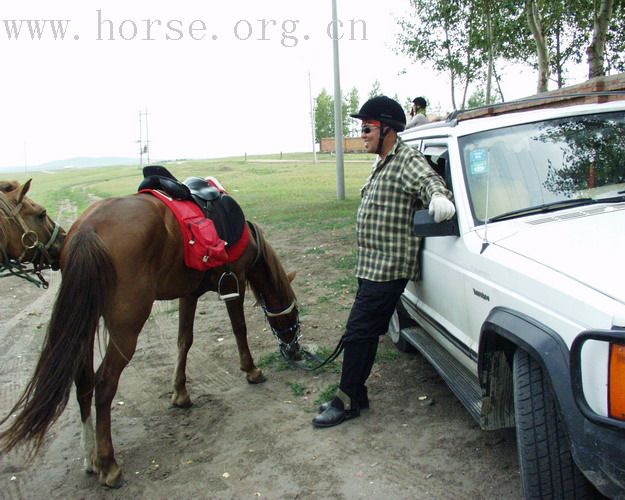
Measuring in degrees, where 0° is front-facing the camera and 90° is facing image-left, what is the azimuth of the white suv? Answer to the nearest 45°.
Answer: approximately 315°

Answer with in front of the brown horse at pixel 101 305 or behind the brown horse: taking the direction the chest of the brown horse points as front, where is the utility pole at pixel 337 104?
in front
